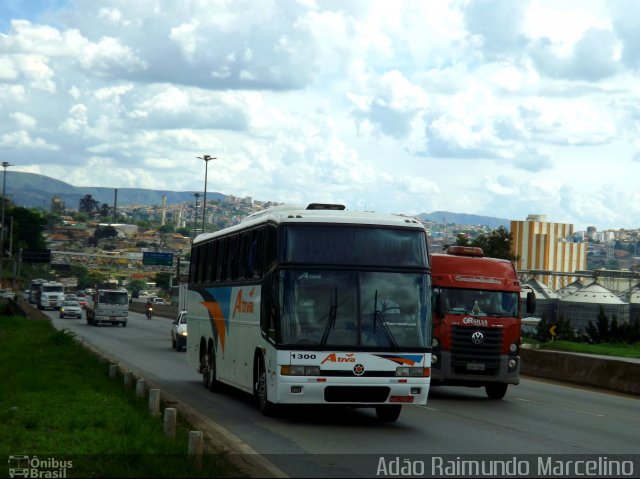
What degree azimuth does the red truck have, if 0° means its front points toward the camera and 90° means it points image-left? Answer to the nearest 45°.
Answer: approximately 0°

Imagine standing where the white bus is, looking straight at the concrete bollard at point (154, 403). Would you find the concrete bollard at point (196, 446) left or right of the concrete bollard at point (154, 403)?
left
